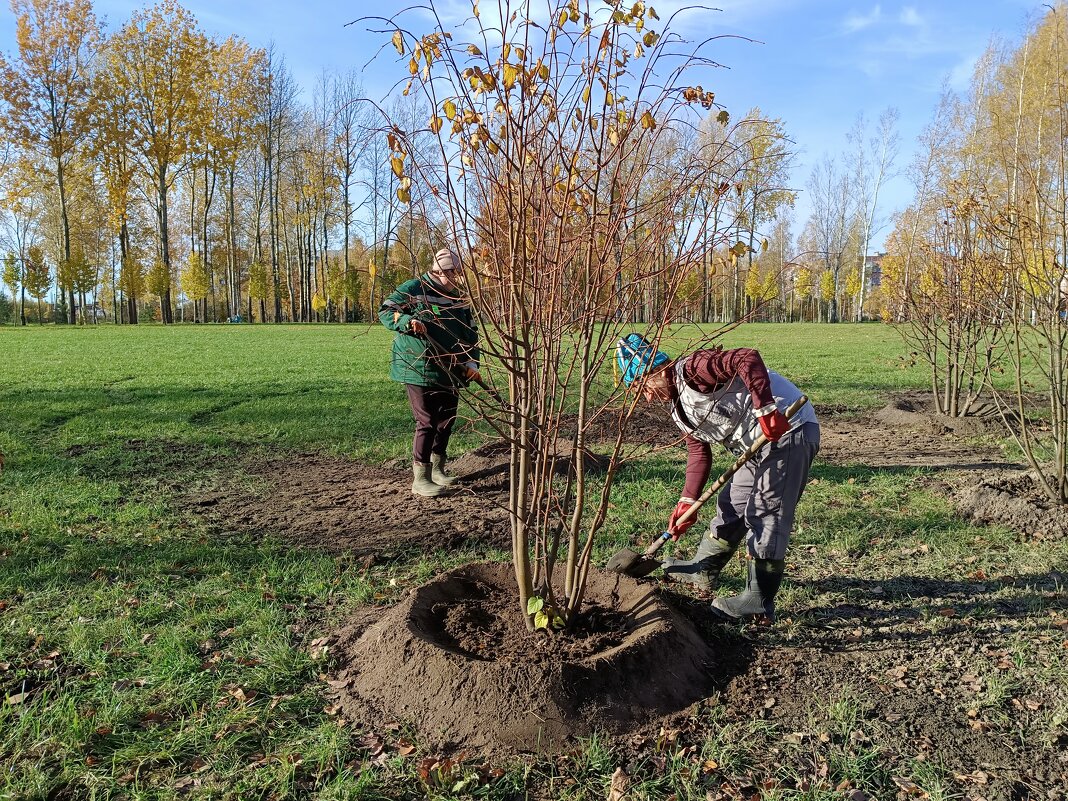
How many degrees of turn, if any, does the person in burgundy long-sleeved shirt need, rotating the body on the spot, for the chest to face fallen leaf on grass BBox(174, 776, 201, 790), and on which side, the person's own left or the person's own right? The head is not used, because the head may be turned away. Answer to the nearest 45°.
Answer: approximately 45° to the person's own left

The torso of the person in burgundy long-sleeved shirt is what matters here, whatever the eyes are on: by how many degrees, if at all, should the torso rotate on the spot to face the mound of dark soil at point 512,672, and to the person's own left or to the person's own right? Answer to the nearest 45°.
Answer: approximately 45° to the person's own left

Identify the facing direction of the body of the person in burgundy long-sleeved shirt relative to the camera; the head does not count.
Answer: to the viewer's left

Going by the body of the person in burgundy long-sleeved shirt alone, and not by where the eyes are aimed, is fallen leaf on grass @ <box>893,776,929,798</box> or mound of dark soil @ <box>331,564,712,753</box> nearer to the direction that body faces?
the mound of dark soil

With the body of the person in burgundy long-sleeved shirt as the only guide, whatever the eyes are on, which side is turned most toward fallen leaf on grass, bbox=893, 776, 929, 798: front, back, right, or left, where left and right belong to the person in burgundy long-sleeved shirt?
left
